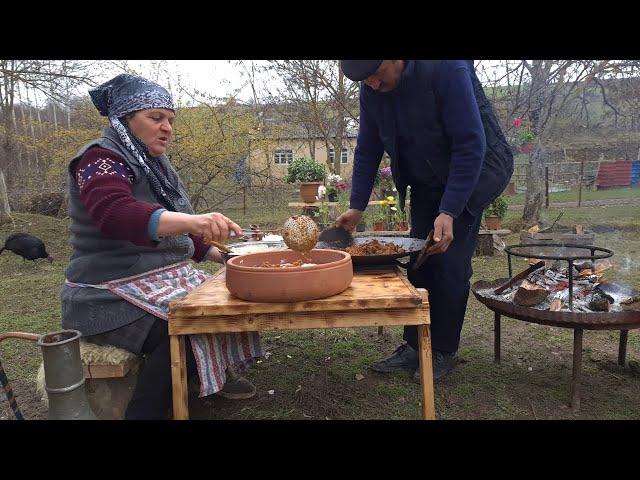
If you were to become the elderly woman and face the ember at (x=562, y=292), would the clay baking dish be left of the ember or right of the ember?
right

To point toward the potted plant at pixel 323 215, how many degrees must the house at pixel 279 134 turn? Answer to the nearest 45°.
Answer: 0° — it already faces it

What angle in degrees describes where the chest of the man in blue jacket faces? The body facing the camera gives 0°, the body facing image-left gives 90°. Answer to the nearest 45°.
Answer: approximately 45°

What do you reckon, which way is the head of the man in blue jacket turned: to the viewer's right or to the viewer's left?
to the viewer's left

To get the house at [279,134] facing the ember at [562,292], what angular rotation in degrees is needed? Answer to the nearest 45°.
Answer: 0° — it already faces it

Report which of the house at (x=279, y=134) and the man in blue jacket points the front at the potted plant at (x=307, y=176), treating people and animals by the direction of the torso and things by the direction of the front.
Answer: the house
